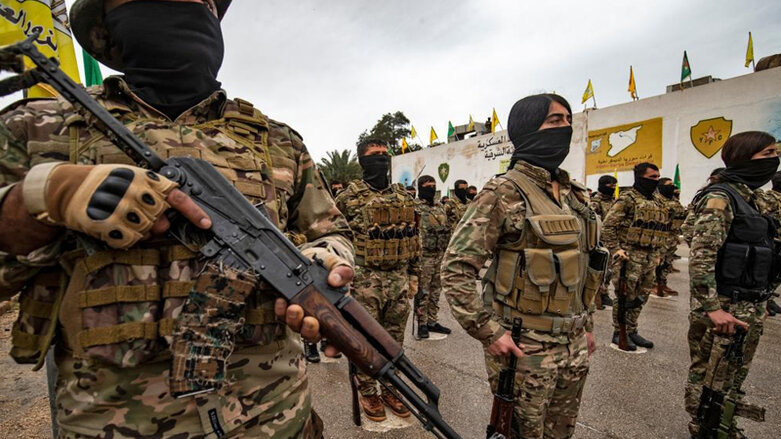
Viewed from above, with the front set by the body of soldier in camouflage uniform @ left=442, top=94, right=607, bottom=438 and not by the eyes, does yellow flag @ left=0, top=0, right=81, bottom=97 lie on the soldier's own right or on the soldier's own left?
on the soldier's own right

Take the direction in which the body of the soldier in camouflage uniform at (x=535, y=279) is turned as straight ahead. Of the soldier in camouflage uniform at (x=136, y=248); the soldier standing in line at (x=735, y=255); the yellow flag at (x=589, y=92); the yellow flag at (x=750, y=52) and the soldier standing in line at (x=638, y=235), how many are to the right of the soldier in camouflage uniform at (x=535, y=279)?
1

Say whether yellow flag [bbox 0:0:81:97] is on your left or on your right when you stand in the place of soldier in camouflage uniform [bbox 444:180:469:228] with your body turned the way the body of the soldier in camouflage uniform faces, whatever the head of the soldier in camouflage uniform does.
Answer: on your right

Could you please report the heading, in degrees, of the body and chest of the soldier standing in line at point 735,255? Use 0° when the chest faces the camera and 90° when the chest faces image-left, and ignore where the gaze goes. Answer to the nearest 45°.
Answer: approximately 315°

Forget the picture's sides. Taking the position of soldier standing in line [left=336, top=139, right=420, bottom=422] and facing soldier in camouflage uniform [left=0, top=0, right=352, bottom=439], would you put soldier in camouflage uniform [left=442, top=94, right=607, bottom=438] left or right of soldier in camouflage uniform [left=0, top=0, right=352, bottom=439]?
left

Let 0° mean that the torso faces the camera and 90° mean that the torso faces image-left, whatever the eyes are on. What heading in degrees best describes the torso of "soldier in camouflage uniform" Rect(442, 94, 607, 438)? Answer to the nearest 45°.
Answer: approximately 315°

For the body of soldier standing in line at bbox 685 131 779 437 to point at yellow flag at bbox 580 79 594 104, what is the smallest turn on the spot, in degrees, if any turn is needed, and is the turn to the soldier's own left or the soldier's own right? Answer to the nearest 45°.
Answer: approximately 135° to the soldier's own left

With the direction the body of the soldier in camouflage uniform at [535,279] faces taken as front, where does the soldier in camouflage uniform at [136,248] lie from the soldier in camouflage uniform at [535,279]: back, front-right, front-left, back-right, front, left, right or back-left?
right

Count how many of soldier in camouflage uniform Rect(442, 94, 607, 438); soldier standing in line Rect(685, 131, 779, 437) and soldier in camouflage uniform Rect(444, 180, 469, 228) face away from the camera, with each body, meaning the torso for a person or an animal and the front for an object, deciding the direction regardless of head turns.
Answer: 0

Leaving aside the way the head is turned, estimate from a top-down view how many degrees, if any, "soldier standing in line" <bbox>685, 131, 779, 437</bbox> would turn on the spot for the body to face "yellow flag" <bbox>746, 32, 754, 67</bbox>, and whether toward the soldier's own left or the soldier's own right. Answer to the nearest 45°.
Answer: approximately 135° to the soldier's own left

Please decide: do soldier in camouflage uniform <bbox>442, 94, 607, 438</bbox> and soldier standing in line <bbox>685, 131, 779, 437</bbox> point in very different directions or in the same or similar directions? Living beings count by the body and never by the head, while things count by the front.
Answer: same or similar directions

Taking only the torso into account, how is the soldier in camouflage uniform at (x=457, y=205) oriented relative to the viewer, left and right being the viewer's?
facing the viewer and to the right of the viewer

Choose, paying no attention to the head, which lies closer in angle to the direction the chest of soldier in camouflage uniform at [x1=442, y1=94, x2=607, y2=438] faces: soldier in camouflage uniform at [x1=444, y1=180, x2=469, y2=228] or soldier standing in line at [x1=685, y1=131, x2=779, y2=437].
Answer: the soldier standing in line
